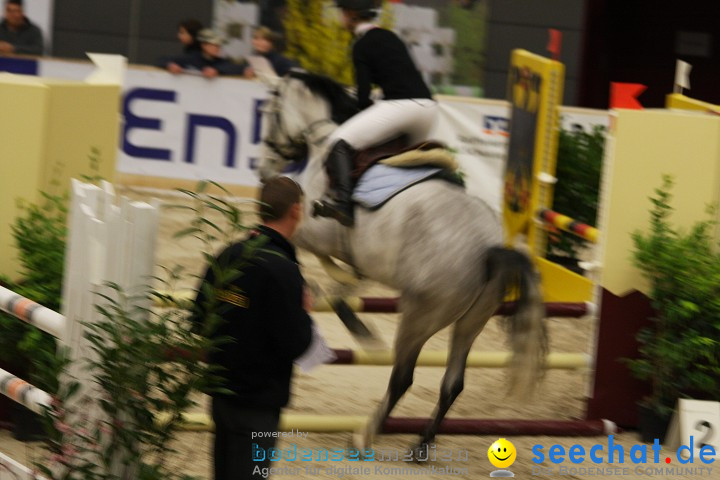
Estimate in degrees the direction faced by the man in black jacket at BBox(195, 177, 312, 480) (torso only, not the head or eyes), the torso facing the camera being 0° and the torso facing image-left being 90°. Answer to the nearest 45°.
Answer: approximately 225°

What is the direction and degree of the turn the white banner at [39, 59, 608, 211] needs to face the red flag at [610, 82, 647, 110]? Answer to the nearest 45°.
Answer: approximately 45° to its left

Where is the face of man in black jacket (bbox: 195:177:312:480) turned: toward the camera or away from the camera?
away from the camera

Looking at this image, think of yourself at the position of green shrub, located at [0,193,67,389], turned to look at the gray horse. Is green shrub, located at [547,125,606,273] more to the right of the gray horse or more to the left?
left

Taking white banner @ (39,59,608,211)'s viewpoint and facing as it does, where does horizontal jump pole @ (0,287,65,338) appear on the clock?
The horizontal jump pole is roughly at 12 o'clock from the white banner.

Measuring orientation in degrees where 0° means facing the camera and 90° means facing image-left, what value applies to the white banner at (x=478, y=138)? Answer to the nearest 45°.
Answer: approximately 0°

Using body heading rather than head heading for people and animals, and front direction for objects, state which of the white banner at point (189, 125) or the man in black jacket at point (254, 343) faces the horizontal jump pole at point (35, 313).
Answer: the white banner

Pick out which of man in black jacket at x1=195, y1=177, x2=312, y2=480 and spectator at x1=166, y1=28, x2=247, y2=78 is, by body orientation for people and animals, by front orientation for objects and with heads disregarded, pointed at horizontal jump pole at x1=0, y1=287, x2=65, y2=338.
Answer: the spectator

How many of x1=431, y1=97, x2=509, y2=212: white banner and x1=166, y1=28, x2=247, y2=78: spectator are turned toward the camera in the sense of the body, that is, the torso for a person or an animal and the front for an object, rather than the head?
2
